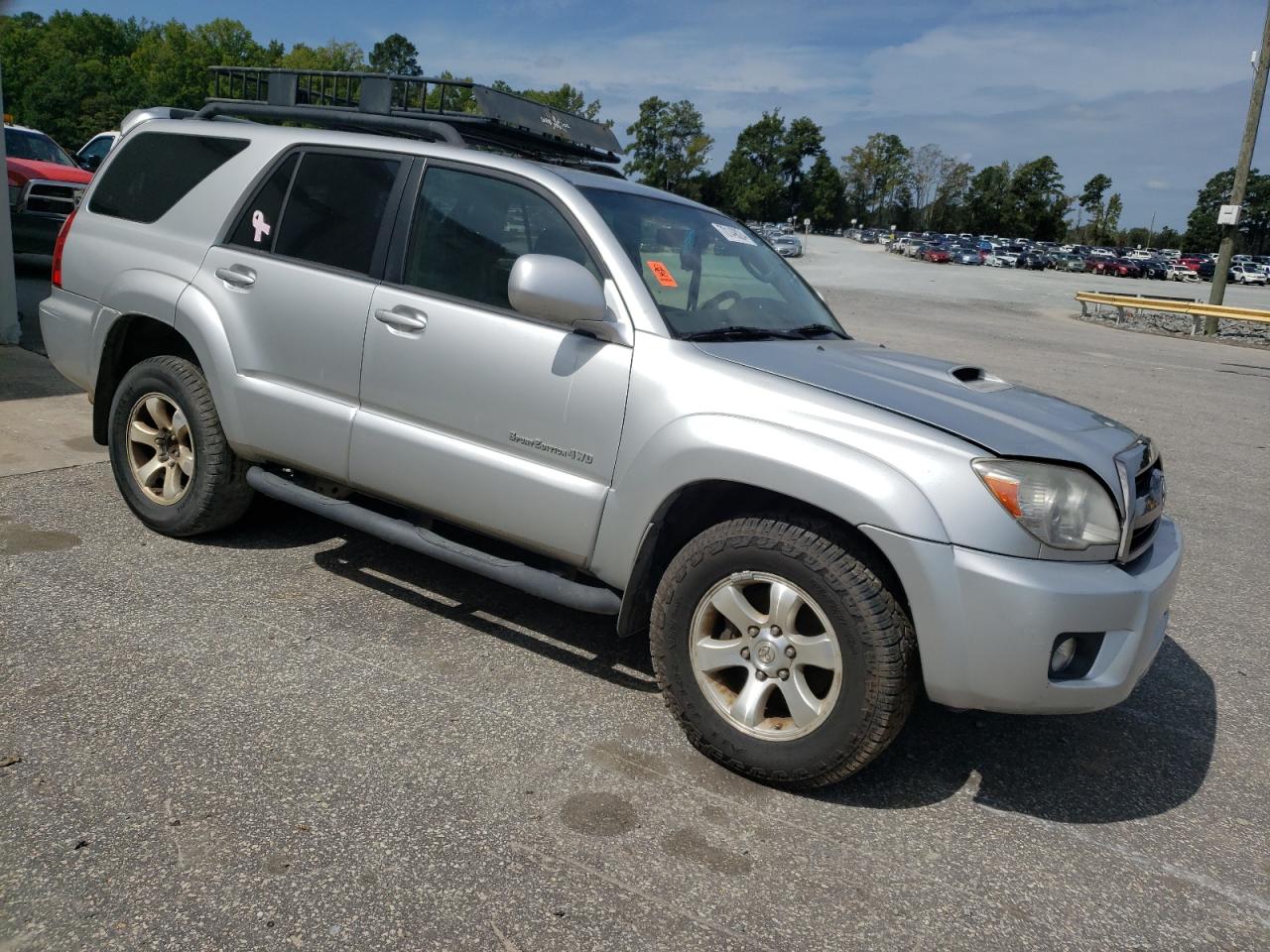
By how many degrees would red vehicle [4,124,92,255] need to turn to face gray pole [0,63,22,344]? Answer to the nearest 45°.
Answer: approximately 45° to its right

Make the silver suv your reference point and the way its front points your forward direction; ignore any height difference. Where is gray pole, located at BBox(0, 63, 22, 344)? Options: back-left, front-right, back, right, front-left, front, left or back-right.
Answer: back

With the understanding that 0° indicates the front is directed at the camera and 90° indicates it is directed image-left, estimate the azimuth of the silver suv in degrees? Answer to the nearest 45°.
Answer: approximately 315°

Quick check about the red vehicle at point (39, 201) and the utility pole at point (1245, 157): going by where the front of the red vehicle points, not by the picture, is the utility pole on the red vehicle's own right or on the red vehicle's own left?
on the red vehicle's own left

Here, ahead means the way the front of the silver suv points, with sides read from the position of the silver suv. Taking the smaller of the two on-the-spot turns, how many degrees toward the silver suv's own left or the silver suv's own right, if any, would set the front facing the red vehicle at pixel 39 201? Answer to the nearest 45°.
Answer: approximately 180°

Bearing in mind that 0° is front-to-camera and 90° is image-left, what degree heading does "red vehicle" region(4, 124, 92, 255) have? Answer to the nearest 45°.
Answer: approximately 315°

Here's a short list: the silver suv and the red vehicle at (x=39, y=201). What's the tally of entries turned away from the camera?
0
